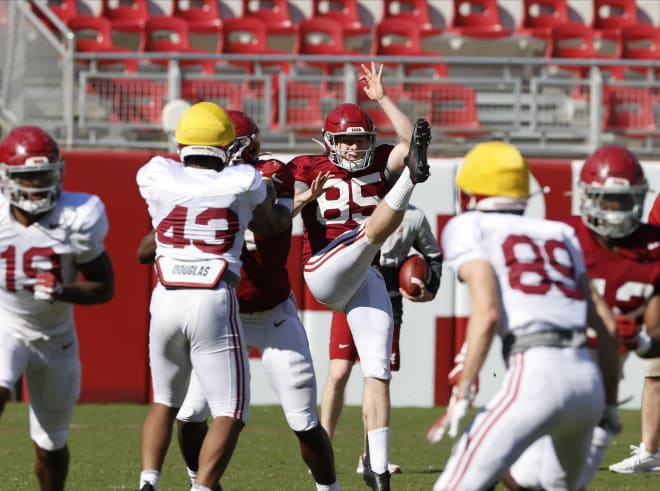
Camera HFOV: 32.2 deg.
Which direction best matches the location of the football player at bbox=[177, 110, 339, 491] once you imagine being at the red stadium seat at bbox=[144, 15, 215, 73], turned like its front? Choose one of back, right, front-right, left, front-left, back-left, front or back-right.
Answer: front-right

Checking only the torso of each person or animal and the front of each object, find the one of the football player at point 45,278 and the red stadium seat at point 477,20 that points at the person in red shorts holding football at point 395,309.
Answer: the red stadium seat

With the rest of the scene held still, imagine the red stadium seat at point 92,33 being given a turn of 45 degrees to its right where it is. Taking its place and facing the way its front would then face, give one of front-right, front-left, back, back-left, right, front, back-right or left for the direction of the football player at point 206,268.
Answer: front

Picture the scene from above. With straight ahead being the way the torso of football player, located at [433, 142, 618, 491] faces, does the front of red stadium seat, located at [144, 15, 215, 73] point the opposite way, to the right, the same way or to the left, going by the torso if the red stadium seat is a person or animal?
the opposite way

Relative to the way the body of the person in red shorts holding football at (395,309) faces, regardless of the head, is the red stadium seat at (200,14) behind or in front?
behind

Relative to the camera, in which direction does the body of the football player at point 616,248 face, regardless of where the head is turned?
toward the camera

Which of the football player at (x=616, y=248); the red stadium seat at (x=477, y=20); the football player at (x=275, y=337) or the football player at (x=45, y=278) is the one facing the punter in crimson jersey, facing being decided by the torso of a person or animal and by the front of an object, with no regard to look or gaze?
the red stadium seat

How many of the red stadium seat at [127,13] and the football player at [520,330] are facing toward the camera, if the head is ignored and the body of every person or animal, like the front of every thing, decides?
1

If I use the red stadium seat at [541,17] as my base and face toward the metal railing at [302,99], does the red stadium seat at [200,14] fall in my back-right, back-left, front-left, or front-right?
front-right

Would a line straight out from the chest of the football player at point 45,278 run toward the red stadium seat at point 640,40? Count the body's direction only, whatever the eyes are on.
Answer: no

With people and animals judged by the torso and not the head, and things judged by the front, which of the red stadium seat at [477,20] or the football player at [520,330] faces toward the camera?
the red stadium seat

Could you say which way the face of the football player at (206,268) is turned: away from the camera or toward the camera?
away from the camera

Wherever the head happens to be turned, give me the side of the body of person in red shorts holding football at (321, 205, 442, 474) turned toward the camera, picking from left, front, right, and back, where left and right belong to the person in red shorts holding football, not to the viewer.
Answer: front

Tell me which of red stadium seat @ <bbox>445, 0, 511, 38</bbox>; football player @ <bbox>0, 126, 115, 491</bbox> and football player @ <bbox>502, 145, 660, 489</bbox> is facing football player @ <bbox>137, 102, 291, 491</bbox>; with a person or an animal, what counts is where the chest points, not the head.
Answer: the red stadium seat

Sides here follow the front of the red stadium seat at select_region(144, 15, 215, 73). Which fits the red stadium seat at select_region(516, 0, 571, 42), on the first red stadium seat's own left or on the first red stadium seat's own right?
on the first red stadium seat's own left

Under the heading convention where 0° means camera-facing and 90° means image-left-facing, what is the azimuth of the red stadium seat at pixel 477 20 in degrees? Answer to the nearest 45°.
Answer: approximately 0°

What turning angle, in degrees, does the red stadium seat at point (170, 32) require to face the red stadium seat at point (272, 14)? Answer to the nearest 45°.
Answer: approximately 90° to its left

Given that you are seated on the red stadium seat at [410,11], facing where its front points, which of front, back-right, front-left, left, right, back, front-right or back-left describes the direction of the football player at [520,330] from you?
front-right

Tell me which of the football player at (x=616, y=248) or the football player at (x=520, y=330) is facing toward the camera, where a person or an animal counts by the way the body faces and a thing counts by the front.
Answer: the football player at (x=616, y=248)
